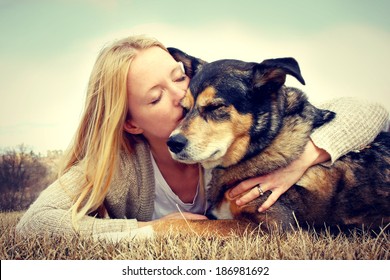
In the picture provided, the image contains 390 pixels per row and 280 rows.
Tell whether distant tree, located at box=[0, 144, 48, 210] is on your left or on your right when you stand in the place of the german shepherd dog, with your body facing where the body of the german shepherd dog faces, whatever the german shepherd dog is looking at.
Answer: on your right

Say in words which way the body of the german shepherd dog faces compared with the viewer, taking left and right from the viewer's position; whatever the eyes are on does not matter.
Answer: facing the viewer and to the left of the viewer
